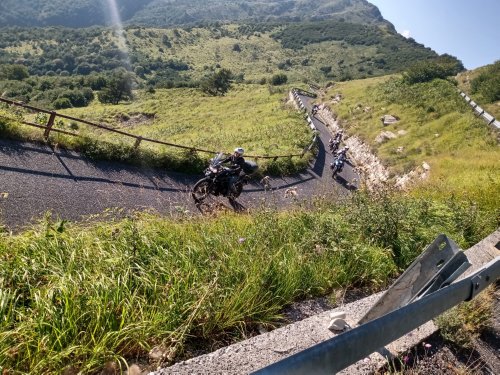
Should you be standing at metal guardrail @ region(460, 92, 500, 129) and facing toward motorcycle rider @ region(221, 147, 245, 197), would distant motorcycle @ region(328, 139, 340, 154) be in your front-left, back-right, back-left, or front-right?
front-right

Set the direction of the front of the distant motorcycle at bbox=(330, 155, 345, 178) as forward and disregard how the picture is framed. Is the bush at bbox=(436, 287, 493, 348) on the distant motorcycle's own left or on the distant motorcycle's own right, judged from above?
on the distant motorcycle's own left

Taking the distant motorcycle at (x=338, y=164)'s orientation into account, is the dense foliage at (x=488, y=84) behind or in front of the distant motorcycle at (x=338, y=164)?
behind

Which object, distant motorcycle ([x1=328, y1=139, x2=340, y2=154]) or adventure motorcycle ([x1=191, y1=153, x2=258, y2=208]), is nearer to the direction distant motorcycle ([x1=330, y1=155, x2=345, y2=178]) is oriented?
the adventure motorcycle

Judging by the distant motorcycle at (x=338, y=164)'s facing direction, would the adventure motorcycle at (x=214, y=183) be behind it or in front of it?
in front

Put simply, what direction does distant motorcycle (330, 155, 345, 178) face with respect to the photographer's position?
facing the viewer and to the left of the viewer

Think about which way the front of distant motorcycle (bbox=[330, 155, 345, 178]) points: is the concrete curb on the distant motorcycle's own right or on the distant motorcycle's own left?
on the distant motorcycle's own left

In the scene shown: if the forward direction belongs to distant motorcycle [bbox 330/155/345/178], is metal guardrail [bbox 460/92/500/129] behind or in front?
behind

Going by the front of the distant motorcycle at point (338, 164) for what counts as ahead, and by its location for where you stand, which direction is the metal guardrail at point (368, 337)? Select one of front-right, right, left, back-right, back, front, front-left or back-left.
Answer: front-left

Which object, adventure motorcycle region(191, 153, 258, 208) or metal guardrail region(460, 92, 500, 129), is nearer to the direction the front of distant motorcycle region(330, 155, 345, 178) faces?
the adventure motorcycle

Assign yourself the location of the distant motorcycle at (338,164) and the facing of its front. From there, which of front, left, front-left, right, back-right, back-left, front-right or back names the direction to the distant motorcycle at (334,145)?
back-right
